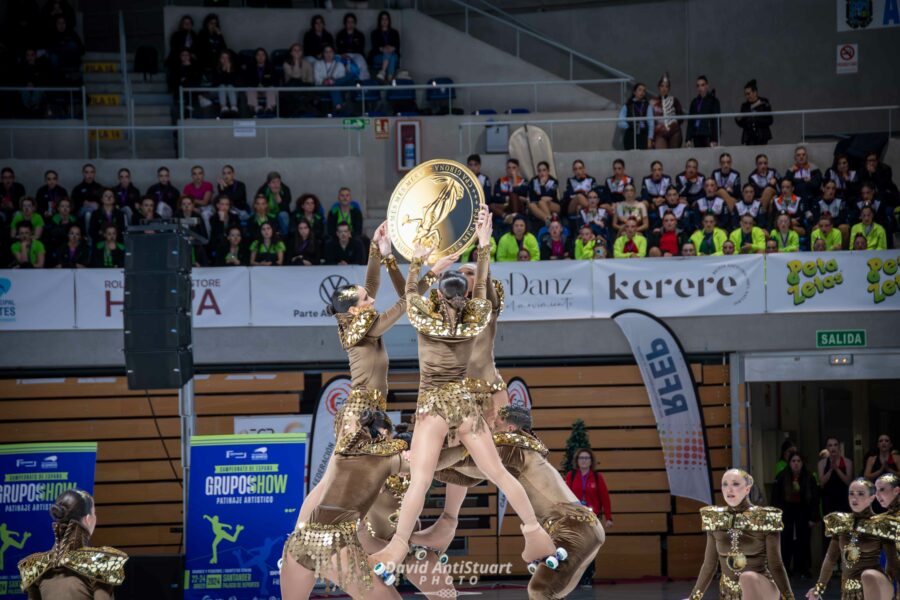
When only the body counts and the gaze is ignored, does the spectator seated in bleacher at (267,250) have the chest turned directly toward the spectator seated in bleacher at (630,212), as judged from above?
no

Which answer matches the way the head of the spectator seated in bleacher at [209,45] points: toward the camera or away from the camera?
toward the camera

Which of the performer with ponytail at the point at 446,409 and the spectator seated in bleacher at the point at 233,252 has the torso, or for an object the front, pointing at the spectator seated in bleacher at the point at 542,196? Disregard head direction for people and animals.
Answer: the performer with ponytail

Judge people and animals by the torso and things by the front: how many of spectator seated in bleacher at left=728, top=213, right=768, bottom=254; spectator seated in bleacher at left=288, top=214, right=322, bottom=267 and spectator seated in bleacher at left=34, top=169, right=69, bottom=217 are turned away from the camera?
0

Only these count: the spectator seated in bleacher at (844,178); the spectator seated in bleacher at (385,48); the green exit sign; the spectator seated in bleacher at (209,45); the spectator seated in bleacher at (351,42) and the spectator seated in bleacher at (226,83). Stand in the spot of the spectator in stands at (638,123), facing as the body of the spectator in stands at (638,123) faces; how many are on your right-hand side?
4

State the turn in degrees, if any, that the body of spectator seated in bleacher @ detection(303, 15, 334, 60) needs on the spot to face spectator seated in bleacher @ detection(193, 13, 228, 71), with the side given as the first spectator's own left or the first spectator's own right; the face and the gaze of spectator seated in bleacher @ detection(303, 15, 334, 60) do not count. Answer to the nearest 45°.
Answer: approximately 90° to the first spectator's own right

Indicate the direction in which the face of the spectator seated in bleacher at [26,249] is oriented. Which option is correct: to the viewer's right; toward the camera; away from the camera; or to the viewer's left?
toward the camera

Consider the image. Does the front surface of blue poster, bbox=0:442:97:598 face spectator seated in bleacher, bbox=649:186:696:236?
no

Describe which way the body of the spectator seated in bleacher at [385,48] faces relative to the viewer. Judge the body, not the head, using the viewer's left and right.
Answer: facing the viewer

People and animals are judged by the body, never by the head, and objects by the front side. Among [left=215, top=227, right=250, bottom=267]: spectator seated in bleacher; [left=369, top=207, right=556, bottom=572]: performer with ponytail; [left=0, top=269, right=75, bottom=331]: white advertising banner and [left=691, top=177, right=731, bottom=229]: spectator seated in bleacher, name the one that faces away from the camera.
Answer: the performer with ponytail

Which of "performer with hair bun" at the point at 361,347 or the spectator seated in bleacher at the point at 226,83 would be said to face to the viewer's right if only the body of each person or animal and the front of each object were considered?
the performer with hair bun

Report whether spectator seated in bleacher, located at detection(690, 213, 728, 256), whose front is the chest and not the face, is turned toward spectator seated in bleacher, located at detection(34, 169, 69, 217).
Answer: no

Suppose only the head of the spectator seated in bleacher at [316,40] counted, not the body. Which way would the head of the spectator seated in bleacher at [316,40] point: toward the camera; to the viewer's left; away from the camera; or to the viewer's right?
toward the camera

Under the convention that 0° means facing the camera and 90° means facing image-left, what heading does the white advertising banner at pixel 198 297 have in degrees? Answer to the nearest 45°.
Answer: approximately 0°

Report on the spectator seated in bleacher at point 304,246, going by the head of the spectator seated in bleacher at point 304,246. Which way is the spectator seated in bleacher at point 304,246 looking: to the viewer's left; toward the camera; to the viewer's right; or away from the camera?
toward the camera

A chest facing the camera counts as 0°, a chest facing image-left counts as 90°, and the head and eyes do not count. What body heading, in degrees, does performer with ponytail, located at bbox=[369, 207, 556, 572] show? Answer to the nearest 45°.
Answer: approximately 180°

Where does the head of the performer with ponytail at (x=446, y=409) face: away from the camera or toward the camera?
away from the camera

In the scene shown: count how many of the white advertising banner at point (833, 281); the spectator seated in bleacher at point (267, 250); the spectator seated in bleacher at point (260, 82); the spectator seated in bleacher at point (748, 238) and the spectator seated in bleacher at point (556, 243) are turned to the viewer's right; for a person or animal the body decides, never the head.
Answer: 0

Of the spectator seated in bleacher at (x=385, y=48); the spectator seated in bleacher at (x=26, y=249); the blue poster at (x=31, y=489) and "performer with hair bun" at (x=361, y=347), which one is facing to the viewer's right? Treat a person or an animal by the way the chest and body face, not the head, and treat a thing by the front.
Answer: the performer with hair bun

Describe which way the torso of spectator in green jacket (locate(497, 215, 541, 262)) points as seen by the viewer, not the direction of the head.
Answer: toward the camera

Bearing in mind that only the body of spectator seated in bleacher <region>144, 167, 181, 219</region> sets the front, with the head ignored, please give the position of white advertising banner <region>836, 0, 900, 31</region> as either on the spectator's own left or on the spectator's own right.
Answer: on the spectator's own left

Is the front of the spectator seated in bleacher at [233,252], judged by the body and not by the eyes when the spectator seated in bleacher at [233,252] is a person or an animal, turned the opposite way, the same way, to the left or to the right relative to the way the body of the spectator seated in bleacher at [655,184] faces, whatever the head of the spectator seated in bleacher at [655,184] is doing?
the same way
